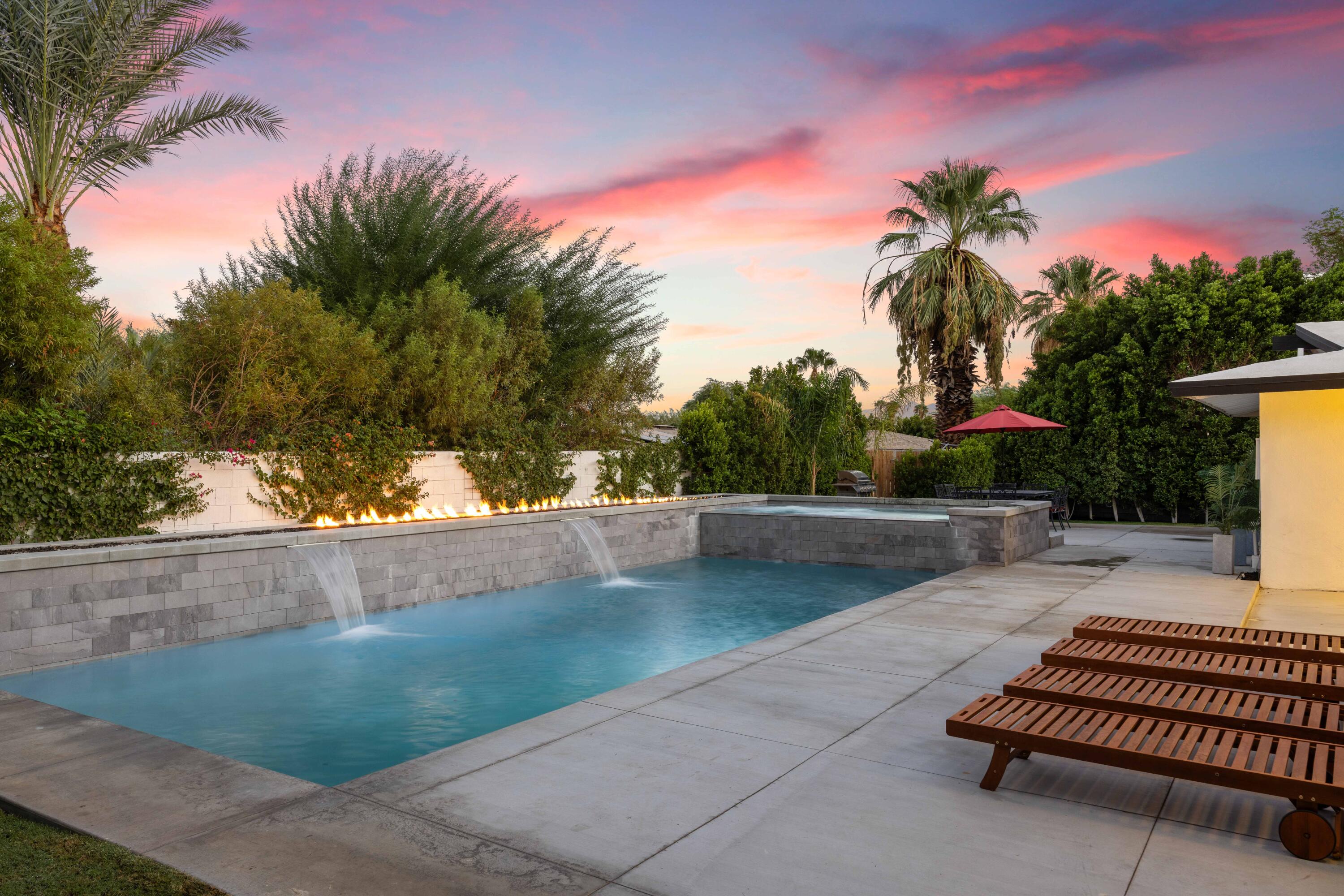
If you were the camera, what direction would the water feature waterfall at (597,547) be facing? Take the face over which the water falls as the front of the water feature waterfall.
facing the viewer and to the right of the viewer

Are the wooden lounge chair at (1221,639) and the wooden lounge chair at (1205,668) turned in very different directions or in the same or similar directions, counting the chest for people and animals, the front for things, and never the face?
same or similar directions

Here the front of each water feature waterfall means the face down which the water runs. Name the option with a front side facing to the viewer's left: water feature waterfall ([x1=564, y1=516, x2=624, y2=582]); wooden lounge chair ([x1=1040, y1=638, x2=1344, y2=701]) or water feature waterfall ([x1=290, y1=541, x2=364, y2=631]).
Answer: the wooden lounge chair

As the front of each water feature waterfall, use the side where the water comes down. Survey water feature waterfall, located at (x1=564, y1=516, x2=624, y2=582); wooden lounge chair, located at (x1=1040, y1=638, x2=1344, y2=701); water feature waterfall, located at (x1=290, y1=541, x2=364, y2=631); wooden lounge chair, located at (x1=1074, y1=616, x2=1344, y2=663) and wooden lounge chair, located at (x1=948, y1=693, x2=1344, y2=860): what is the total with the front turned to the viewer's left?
3

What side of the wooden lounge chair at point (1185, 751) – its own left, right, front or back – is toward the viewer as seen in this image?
left

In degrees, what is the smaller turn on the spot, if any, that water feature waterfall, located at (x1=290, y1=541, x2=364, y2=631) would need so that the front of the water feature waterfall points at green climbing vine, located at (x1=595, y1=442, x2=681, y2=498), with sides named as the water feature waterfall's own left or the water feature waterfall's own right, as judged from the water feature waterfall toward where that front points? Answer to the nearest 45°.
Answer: approximately 90° to the water feature waterfall's own left

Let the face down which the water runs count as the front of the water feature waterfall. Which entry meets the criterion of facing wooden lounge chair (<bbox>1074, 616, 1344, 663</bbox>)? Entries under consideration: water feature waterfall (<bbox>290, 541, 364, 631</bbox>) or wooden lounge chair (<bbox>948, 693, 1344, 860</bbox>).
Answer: the water feature waterfall

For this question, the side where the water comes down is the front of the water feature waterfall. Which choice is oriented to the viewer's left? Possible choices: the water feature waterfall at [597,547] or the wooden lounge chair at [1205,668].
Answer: the wooden lounge chair

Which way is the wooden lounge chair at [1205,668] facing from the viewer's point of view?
to the viewer's left

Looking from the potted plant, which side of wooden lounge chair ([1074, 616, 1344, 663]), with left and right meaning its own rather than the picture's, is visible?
right

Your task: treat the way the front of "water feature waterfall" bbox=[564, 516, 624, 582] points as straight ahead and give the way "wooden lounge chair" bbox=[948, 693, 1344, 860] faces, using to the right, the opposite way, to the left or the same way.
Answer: the opposite way

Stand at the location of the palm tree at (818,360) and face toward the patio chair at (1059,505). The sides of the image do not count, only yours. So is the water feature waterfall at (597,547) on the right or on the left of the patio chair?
right

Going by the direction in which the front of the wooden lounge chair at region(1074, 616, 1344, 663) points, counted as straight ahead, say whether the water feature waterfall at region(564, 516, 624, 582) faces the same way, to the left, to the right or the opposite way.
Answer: the opposite way

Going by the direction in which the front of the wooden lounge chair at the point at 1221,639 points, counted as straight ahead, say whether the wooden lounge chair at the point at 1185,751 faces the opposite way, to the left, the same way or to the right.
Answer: the same way

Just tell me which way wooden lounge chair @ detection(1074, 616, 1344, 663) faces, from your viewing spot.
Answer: facing to the left of the viewer

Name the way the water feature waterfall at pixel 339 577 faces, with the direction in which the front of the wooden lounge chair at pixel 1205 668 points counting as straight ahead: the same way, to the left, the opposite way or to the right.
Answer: the opposite way

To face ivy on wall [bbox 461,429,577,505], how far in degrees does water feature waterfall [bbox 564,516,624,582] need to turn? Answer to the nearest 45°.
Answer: approximately 180°

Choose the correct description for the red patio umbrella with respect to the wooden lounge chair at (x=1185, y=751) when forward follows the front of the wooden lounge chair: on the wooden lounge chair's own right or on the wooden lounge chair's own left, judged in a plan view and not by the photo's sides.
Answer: on the wooden lounge chair's own right

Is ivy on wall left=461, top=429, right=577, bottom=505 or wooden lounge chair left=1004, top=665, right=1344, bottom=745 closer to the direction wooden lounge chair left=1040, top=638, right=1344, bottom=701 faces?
the ivy on wall
